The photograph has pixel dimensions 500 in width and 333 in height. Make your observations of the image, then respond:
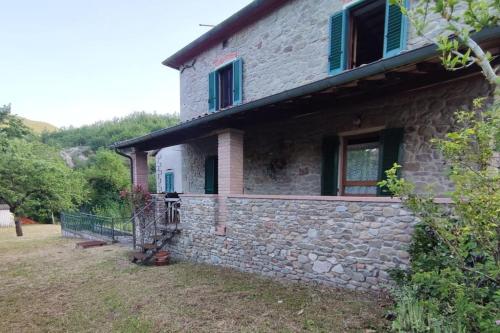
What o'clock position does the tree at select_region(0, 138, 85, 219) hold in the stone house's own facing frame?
The tree is roughly at 2 o'clock from the stone house.

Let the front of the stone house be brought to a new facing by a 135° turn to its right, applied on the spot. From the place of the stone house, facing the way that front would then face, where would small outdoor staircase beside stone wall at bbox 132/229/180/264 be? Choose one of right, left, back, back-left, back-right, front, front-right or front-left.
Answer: left

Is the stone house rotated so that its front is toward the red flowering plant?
no

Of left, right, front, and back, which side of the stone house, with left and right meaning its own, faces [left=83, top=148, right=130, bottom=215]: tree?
right

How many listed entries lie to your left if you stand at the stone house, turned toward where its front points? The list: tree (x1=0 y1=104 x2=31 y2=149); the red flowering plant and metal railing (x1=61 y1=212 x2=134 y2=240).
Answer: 0

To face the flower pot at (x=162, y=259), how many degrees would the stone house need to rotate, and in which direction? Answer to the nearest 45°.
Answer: approximately 45° to its right

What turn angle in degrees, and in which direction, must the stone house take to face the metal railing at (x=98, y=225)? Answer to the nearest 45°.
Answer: approximately 45° to its right

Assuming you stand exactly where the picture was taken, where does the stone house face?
facing the viewer and to the left of the viewer
